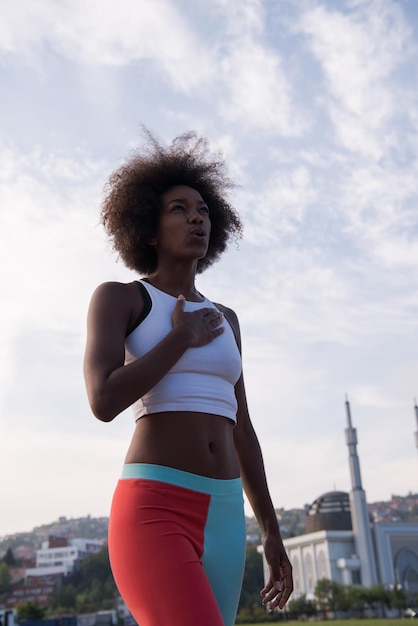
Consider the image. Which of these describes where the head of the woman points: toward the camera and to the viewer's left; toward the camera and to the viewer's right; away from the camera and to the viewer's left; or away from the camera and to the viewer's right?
toward the camera and to the viewer's right

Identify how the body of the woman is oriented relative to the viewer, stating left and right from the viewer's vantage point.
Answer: facing the viewer and to the right of the viewer

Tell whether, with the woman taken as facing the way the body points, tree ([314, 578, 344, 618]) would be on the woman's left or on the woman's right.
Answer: on the woman's left
